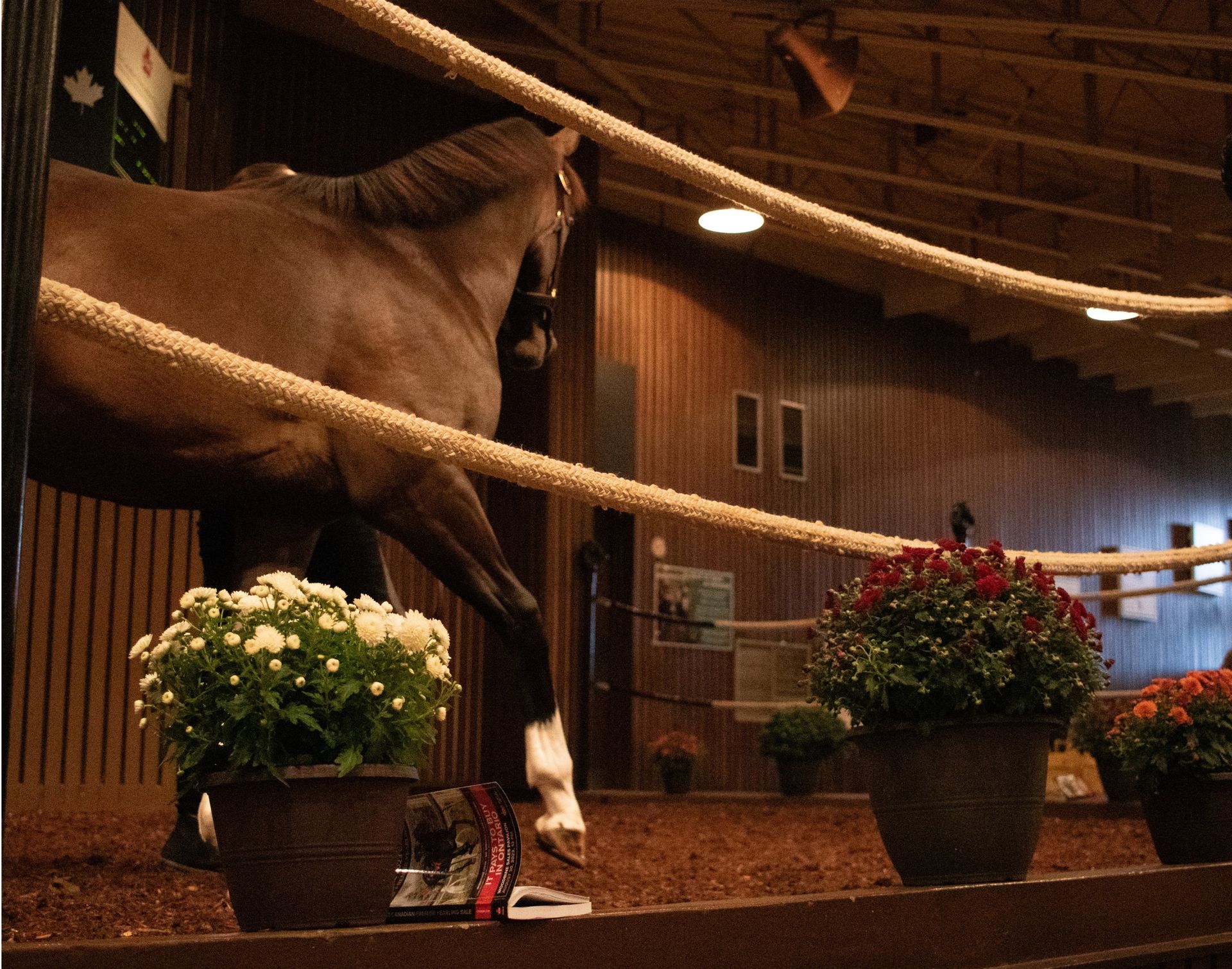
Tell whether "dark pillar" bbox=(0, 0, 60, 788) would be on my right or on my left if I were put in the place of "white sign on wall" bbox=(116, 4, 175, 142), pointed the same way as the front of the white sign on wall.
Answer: on my right

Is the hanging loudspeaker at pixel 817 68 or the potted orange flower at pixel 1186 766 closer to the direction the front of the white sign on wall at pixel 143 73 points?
the potted orange flower

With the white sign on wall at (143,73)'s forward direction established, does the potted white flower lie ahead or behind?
ahead

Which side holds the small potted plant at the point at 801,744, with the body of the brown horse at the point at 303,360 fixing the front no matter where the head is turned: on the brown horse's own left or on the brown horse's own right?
on the brown horse's own left

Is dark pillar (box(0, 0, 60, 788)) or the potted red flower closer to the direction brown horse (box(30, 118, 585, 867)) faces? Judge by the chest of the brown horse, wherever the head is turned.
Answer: the potted red flower

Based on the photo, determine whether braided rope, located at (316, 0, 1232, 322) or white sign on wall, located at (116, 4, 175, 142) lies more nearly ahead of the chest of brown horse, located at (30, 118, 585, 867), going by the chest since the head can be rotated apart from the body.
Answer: the braided rope

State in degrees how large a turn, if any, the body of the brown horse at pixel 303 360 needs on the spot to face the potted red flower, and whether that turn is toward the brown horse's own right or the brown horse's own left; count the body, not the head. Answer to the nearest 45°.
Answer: approximately 45° to the brown horse's own right

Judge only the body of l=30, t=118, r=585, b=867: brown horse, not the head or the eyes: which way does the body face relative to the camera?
to the viewer's right

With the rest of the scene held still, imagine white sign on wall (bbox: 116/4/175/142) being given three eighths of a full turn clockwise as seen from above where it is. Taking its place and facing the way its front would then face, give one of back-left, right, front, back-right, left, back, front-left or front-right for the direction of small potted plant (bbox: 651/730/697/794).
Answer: back-right

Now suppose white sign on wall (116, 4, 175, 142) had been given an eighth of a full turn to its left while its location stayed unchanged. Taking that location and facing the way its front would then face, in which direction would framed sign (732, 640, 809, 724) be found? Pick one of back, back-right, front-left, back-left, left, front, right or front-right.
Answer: front-left

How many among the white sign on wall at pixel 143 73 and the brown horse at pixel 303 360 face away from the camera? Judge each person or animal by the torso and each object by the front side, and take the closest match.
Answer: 0
